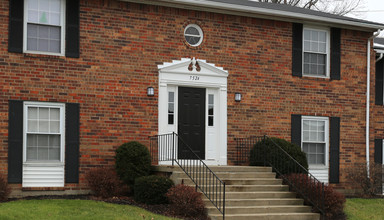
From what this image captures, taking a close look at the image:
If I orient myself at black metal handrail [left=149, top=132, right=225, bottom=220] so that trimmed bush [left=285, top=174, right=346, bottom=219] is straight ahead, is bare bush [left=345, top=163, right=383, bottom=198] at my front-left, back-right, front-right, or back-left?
front-left

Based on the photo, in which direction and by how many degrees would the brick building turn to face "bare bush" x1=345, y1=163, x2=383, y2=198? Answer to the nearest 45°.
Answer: approximately 45° to its left

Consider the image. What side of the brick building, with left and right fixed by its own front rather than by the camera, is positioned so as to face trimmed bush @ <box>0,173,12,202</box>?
right

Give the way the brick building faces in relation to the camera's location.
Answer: facing the viewer and to the right of the viewer

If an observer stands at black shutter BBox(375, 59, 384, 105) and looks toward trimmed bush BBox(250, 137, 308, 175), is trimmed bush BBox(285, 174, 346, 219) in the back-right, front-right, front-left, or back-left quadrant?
front-left

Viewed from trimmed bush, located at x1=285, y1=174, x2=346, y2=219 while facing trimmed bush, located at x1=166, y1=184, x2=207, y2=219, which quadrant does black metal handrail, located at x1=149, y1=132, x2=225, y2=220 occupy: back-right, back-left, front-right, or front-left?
front-right
